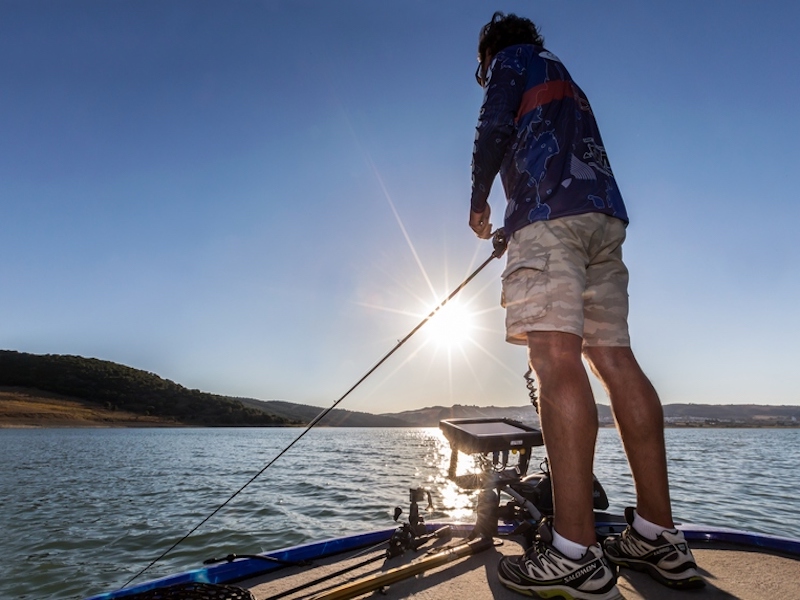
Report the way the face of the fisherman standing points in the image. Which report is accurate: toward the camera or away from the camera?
away from the camera

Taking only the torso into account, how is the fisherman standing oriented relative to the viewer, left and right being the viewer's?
facing away from the viewer and to the left of the viewer
